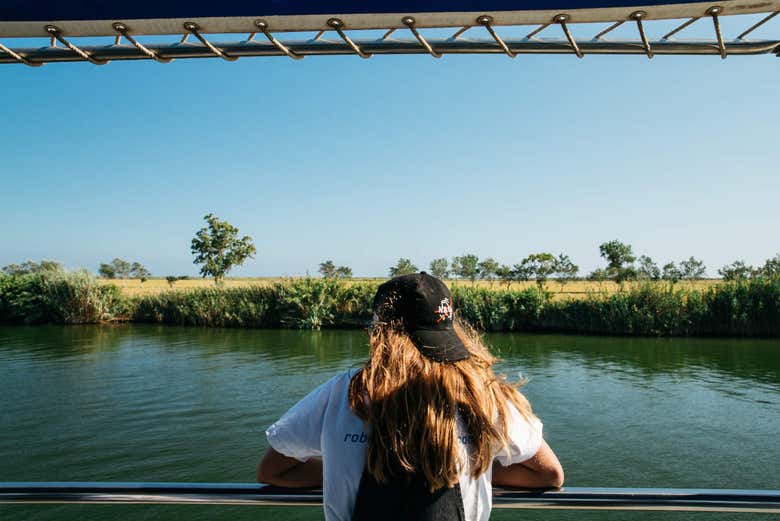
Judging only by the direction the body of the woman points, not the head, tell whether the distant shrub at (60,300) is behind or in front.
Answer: in front

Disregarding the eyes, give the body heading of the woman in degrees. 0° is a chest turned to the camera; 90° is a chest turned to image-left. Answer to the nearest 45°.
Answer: approximately 180°
